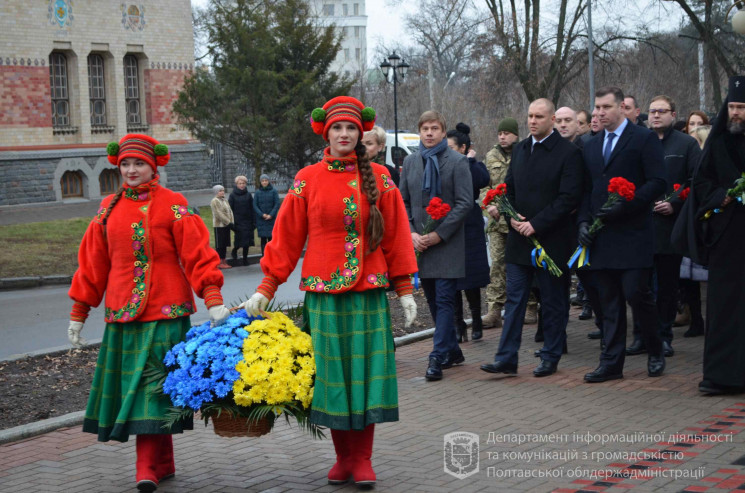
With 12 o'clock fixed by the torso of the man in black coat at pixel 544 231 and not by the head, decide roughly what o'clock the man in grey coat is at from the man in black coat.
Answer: The man in grey coat is roughly at 2 o'clock from the man in black coat.

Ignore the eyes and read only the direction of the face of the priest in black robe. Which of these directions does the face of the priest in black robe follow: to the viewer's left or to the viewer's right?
to the viewer's left

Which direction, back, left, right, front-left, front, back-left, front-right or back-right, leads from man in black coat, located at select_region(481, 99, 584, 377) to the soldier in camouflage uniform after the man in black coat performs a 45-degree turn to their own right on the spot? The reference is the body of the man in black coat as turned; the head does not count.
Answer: right

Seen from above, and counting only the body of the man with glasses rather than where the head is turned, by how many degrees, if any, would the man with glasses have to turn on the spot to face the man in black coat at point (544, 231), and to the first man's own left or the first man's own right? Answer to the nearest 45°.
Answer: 0° — they already face them

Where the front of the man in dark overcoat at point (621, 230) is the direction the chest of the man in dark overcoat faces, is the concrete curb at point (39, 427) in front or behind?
in front

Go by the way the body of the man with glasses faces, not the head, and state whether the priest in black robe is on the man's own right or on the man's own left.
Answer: on the man's own left

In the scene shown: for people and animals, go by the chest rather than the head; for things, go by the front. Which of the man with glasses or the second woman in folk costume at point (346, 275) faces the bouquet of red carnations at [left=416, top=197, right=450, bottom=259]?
the man with glasses

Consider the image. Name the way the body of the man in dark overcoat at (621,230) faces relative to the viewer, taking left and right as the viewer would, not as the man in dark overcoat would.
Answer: facing the viewer and to the left of the viewer

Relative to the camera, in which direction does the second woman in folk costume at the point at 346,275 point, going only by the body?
toward the camera

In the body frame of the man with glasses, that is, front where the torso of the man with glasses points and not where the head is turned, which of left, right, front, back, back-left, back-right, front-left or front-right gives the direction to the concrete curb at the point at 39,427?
front

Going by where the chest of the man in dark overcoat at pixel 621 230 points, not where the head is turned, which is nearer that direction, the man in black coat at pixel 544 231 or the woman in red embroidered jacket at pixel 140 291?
the woman in red embroidered jacket

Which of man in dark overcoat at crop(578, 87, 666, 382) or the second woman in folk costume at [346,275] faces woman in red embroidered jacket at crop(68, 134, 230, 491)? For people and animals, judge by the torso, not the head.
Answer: the man in dark overcoat

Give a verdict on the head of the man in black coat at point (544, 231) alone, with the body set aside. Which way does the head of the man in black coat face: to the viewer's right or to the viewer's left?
to the viewer's left

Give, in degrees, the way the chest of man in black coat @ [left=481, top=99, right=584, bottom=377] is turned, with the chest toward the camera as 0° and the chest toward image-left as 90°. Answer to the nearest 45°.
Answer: approximately 45°

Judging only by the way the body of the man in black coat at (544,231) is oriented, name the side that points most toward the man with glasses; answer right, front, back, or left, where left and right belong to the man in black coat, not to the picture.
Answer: back
